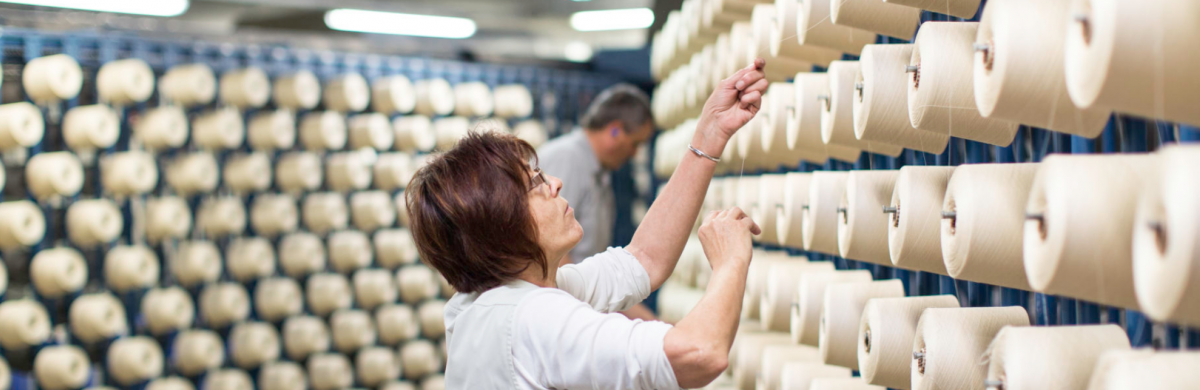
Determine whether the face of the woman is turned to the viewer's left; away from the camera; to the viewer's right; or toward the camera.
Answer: to the viewer's right

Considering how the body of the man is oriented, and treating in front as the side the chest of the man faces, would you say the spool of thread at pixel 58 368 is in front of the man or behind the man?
behind

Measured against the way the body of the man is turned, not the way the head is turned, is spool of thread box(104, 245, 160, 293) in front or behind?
behind

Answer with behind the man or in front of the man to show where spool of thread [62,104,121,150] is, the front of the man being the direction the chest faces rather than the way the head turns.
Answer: behind

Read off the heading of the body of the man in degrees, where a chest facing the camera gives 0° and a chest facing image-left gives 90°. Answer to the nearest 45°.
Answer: approximately 270°

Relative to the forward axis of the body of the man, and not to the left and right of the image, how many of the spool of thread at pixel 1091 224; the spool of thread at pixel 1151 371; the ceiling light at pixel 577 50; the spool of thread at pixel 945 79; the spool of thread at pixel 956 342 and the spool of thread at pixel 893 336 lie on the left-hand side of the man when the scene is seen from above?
1

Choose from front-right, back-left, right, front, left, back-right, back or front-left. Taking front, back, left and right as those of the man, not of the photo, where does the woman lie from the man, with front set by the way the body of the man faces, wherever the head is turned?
right
